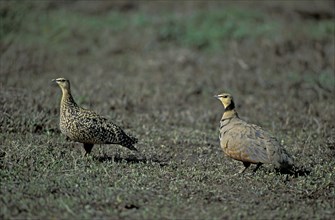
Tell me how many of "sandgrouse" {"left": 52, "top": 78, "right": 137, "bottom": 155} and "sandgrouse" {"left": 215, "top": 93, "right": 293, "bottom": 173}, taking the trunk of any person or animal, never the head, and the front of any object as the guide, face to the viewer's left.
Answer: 2

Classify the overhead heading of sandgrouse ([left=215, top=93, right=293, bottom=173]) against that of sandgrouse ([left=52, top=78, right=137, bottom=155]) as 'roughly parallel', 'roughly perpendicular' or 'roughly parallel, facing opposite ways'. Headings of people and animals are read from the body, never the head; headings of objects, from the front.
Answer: roughly parallel

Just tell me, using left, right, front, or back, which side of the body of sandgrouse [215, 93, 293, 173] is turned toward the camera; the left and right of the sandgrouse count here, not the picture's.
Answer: left

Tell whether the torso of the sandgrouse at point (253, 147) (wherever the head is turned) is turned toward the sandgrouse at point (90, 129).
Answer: yes

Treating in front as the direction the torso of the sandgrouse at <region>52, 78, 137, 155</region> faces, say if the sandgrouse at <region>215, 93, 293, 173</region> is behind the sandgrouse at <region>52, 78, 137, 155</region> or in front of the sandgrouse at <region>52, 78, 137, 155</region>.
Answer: behind

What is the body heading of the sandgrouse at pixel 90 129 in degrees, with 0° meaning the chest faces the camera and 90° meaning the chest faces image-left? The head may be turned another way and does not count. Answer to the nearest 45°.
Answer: approximately 90°
